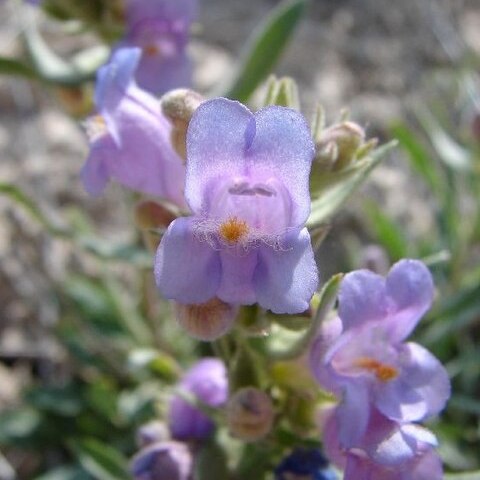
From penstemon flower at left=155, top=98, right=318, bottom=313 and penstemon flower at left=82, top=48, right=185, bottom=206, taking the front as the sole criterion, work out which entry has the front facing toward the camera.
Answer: penstemon flower at left=155, top=98, right=318, bottom=313

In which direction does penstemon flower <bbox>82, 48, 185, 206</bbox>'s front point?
to the viewer's left

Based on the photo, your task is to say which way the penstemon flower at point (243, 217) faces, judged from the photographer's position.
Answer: facing the viewer

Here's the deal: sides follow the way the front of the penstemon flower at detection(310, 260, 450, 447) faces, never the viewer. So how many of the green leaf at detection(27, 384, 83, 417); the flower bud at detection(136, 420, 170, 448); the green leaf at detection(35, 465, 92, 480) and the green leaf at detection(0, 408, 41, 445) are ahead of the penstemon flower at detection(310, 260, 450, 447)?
0

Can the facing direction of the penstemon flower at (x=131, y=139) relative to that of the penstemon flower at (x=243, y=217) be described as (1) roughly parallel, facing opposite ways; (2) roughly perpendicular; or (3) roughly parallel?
roughly perpendicular

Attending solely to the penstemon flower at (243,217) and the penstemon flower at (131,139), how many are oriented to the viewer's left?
1

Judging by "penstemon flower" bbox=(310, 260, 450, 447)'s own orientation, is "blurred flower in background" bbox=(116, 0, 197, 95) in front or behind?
behind

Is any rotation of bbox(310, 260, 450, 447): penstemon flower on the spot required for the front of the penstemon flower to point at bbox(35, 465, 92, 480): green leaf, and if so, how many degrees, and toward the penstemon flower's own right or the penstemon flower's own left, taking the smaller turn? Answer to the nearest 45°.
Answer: approximately 180°

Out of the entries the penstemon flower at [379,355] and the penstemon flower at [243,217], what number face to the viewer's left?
0

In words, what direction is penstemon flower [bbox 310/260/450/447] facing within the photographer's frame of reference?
facing the viewer and to the right of the viewer

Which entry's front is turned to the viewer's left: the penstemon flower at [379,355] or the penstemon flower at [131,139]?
the penstemon flower at [131,139]

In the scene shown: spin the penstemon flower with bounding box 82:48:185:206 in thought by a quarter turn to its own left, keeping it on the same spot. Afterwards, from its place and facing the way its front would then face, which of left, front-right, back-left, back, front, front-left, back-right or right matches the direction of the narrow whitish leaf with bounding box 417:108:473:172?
back-left
